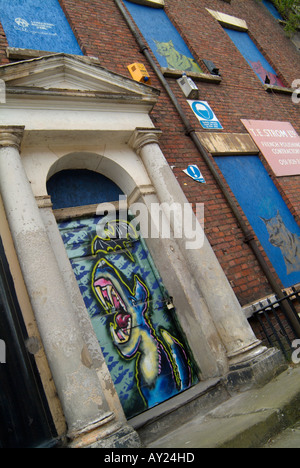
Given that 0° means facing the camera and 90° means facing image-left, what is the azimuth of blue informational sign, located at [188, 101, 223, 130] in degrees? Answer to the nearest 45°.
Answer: approximately 0°

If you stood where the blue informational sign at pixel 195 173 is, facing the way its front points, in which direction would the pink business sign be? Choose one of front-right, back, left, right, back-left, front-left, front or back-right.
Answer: back-left

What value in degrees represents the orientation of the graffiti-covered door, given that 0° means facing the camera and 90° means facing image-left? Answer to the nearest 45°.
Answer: approximately 315°

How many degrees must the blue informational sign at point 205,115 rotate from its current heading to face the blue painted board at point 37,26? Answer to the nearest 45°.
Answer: approximately 45° to its right

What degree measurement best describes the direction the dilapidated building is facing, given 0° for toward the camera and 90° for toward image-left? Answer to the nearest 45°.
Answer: approximately 315°

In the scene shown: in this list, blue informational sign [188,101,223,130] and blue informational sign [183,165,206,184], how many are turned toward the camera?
2
